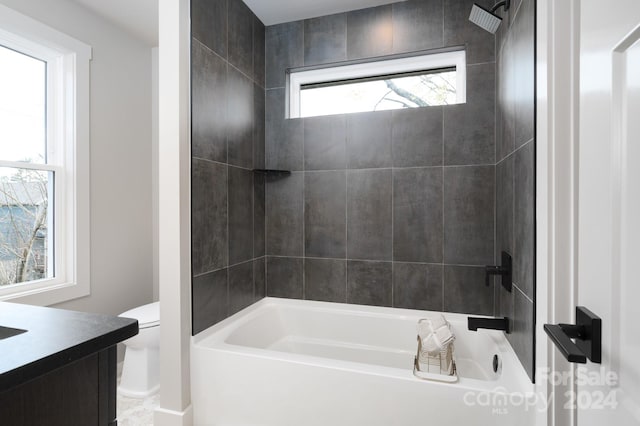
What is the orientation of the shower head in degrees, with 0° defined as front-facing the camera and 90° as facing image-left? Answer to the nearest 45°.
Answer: approximately 45°

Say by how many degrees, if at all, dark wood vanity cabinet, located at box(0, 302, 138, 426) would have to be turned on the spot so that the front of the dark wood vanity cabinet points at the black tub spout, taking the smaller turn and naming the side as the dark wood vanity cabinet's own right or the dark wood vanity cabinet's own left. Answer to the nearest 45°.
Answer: approximately 45° to the dark wood vanity cabinet's own left

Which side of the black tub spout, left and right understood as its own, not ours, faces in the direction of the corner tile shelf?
front

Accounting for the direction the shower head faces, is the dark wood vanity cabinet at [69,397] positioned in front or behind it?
in front

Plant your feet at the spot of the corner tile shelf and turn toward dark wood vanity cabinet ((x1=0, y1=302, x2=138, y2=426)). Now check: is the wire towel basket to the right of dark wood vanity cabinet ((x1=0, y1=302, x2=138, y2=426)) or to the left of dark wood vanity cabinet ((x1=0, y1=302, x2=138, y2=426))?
left

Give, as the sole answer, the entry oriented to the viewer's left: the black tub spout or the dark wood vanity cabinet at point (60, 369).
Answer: the black tub spout

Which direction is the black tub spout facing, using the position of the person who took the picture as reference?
facing to the left of the viewer

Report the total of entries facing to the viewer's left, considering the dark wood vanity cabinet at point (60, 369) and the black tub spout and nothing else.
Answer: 1

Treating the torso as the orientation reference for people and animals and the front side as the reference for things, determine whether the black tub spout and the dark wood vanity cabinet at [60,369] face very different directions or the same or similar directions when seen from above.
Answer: very different directions

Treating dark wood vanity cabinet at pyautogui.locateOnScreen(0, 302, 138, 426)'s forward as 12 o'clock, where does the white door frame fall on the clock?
The white door frame is roughly at 11 o'clock from the dark wood vanity cabinet.

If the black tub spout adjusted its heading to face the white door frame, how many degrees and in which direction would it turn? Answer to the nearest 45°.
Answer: approximately 90° to its left
